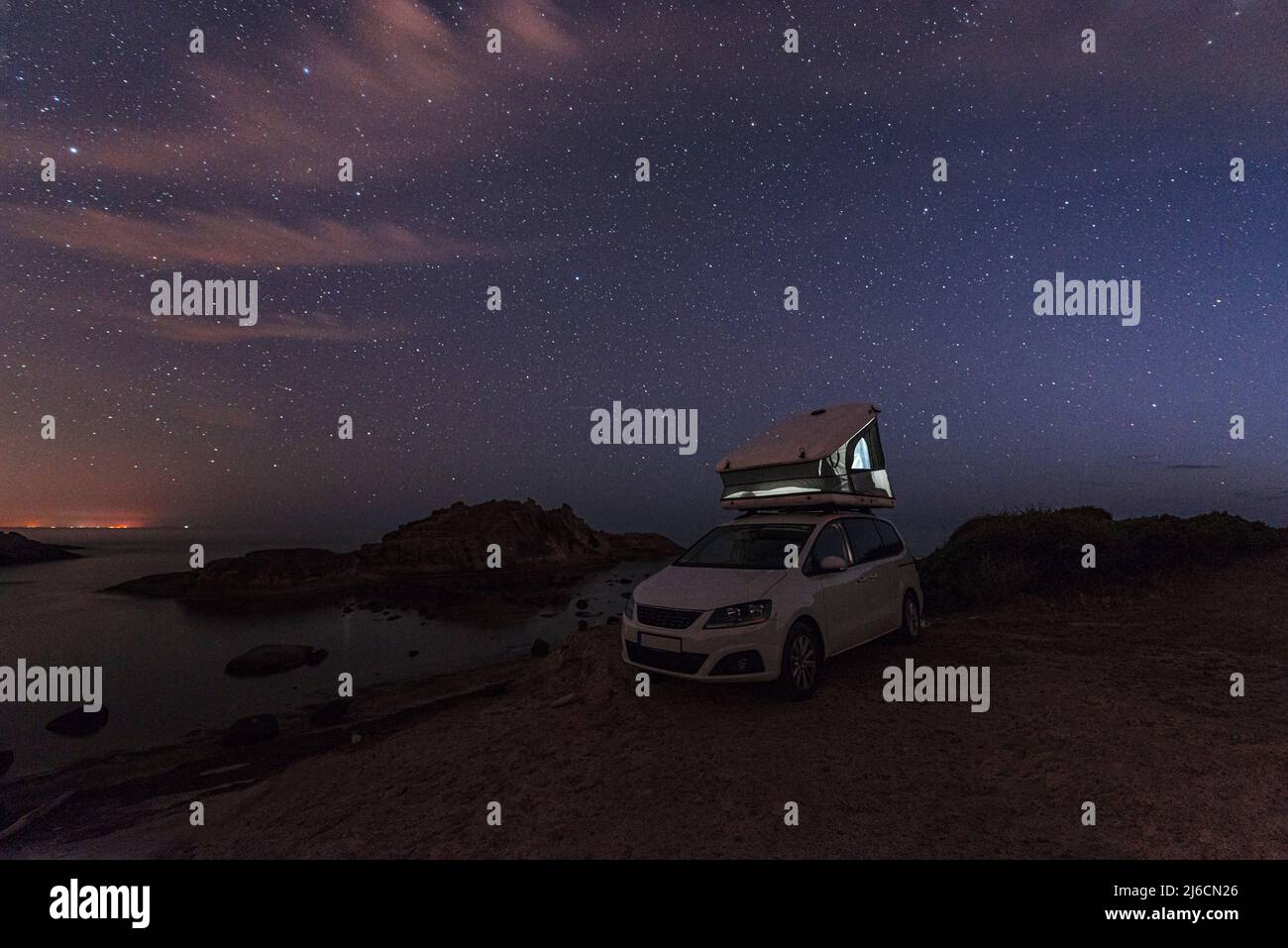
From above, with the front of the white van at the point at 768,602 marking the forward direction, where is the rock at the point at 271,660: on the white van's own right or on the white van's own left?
on the white van's own right

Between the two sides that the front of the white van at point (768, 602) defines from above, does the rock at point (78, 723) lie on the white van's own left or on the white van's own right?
on the white van's own right

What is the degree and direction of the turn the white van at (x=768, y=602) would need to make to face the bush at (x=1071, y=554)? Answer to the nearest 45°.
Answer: approximately 180°

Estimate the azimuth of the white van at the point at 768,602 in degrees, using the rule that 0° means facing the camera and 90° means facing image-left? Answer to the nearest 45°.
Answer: approximately 45°
